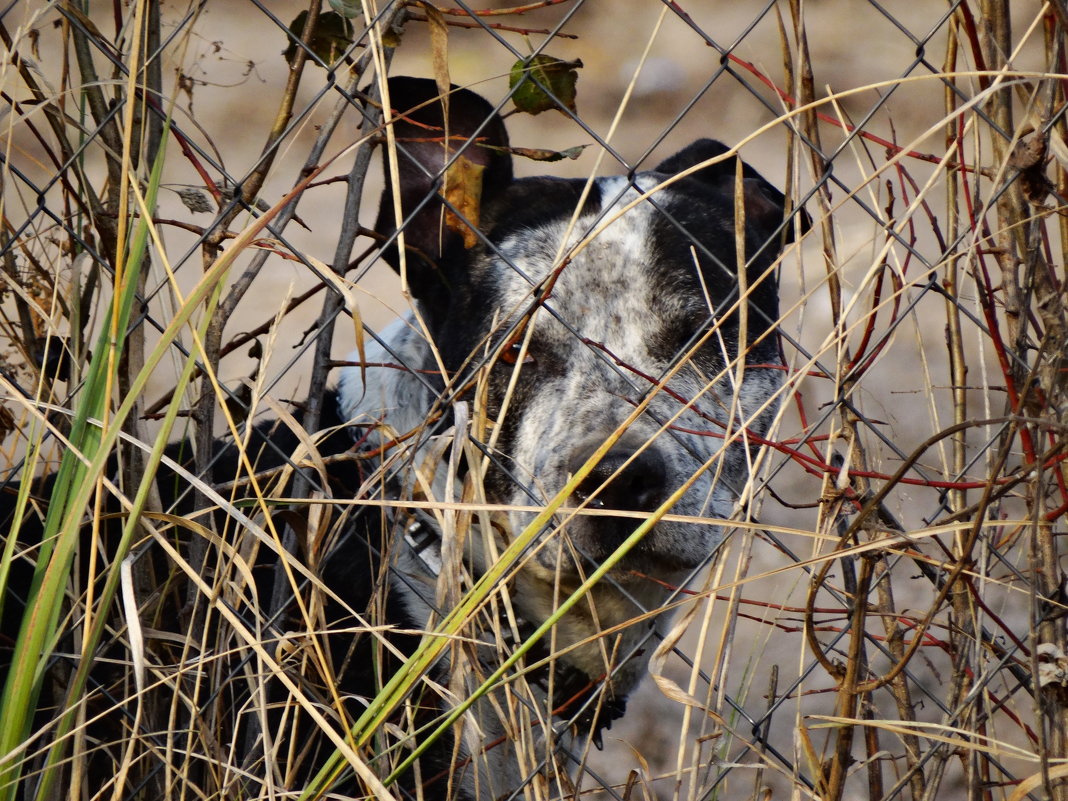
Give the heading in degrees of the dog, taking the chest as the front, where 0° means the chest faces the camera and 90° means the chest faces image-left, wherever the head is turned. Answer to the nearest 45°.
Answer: approximately 315°

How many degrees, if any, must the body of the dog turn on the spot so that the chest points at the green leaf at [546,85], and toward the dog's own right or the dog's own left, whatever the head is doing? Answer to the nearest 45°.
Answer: approximately 45° to the dog's own right

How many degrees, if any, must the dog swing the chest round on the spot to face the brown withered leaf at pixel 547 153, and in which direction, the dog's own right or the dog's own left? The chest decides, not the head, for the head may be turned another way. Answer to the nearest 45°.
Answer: approximately 45° to the dog's own right

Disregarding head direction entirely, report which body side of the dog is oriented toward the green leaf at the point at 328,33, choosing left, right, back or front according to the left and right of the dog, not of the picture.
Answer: right

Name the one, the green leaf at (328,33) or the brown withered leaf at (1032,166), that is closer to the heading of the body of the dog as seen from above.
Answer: the brown withered leaf
